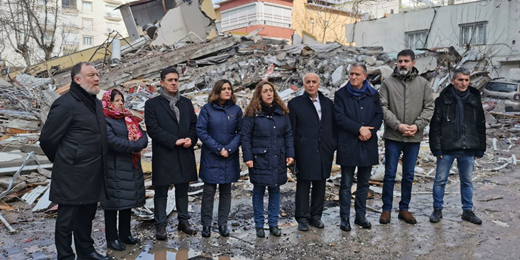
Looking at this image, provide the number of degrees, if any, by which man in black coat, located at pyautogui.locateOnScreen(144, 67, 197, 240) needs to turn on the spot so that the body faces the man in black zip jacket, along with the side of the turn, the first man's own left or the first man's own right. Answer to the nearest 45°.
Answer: approximately 45° to the first man's own left

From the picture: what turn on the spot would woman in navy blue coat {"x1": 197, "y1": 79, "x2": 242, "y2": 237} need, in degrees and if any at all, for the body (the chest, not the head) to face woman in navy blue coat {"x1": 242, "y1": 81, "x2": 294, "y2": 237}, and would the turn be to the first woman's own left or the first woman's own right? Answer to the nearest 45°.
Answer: approximately 45° to the first woman's own left

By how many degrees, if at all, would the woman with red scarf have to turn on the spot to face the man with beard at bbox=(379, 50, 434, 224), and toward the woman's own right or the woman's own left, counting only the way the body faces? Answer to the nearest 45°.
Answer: approximately 45° to the woman's own left

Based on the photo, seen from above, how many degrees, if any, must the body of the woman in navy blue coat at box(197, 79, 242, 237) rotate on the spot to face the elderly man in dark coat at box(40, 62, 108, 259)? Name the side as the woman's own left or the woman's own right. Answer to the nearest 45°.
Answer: approximately 90° to the woman's own right

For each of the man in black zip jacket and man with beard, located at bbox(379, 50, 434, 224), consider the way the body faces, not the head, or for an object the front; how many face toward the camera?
2

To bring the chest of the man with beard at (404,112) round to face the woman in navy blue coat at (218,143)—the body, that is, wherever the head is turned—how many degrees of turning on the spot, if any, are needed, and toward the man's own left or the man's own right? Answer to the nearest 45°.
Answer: approximately 45° to the man's own right

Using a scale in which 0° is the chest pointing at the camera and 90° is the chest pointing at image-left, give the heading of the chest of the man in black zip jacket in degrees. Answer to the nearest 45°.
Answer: approximately 0°

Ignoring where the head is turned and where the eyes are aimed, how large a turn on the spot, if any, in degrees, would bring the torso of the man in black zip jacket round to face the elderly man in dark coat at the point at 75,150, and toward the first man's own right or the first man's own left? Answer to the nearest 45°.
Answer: approximately 45° to the first man's own right

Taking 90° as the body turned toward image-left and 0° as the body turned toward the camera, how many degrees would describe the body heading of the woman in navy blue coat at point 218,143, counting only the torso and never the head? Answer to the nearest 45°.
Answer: approximately 315°

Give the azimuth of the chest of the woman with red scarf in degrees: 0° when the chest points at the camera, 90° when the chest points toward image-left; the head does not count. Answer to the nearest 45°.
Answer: approximately 315°
